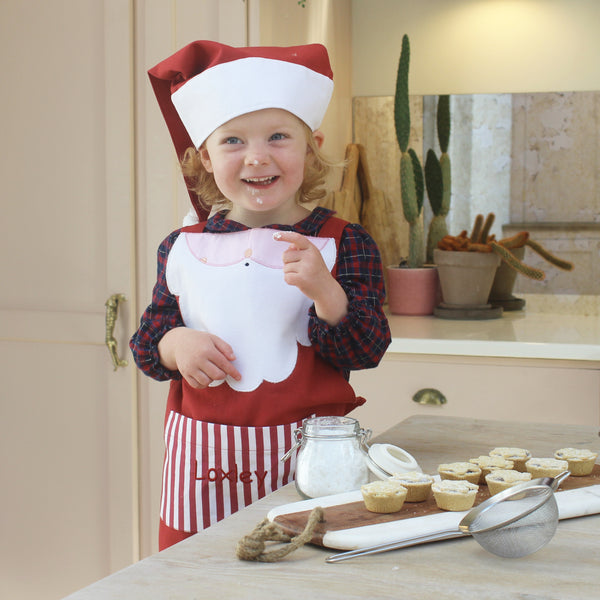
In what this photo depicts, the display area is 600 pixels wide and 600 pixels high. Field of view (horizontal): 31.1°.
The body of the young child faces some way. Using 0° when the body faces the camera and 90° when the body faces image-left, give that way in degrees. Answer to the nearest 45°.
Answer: approximately 0°

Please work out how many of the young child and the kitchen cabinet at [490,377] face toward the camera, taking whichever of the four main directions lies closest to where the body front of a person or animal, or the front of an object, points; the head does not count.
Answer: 2

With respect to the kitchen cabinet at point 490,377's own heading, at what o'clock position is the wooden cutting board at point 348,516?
The wooden cutting board is roughly at 12 o'clock from the kitchen cabinet.

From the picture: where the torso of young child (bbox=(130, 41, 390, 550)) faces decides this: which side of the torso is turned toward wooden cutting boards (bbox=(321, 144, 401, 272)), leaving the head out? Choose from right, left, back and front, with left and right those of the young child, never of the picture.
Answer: back

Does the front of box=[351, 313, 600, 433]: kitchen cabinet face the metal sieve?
yes
